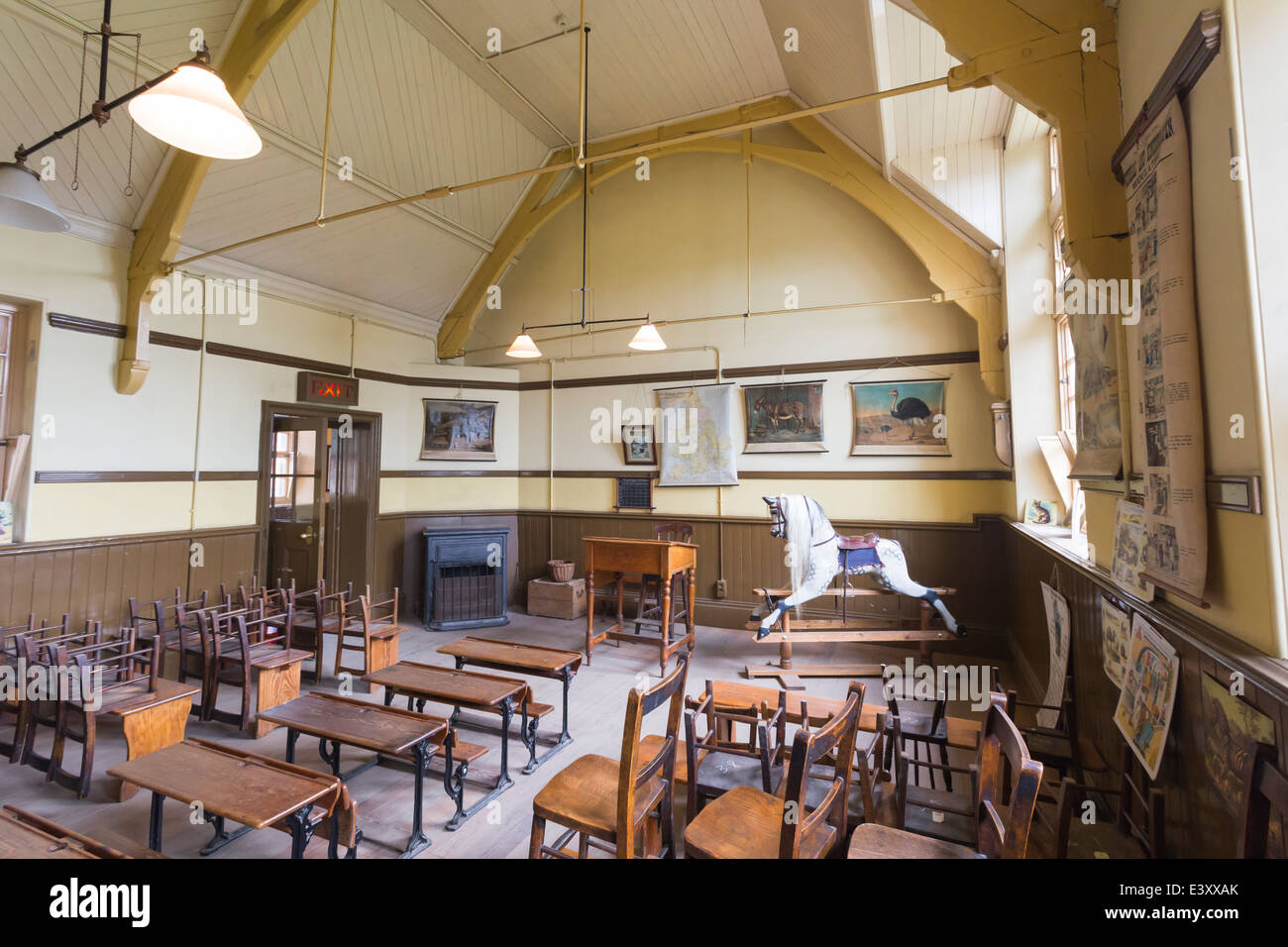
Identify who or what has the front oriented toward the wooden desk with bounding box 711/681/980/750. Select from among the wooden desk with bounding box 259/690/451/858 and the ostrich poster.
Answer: the ostrich poster

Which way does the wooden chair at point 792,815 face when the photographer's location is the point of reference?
facing away from the viewer and to the left of the viewer

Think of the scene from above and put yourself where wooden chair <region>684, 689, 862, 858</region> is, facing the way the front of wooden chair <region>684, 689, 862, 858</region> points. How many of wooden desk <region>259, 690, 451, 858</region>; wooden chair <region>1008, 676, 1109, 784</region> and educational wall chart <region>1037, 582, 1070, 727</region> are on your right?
2

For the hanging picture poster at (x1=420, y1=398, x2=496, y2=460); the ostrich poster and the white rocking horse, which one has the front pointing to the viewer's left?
the white rocking horse

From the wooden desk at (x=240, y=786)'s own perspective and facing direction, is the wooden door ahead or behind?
behind

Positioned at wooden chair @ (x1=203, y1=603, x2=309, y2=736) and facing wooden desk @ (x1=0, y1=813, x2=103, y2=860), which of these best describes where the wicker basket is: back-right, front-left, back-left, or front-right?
back-left

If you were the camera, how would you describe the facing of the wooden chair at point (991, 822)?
facing to the left of the viewer

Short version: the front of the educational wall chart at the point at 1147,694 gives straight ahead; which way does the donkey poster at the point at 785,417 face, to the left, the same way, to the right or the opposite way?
to the left

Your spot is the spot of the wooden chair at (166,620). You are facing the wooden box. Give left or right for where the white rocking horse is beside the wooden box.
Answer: right

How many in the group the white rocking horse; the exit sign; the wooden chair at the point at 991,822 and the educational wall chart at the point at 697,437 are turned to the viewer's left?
2

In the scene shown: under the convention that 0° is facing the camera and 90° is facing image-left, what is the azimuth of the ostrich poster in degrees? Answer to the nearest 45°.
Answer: approximately 0°

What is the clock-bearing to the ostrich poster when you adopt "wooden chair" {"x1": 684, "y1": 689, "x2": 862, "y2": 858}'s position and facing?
The ostrich poster is roughly at 2 o'clock from the wooden chair.

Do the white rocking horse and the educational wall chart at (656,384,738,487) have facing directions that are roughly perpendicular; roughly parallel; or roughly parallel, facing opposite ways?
roughly perpendicular

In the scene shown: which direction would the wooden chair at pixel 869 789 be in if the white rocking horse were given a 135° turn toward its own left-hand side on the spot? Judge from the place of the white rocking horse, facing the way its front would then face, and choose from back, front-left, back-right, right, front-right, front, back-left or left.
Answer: front-right

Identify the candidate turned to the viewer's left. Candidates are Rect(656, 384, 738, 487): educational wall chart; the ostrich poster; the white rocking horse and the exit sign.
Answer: the white rocking horse
